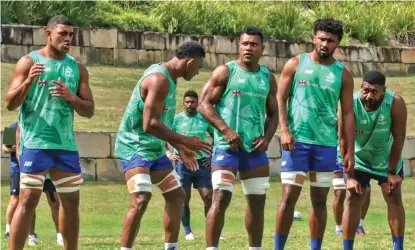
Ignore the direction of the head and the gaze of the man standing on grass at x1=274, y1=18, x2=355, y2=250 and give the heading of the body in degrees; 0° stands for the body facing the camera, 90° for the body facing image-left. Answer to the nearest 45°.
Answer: approximately 0°

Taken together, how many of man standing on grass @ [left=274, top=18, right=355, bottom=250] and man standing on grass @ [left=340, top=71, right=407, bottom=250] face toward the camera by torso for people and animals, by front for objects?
2

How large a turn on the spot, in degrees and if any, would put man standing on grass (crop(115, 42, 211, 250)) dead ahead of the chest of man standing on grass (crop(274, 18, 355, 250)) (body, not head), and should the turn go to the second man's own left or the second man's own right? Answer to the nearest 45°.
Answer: approximately 90° to the second man's own right

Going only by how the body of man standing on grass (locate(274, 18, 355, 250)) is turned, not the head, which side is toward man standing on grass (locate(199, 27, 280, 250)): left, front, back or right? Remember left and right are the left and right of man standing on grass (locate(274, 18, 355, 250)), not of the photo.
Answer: right

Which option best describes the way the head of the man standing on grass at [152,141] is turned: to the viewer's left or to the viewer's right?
to the viewer's right
